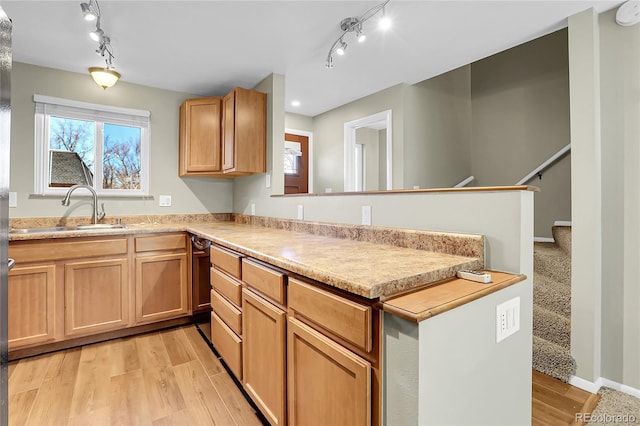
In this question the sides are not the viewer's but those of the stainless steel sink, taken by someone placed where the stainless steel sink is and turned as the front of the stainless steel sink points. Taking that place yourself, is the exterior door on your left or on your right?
on your left

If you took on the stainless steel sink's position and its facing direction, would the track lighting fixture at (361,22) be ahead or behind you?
ahead

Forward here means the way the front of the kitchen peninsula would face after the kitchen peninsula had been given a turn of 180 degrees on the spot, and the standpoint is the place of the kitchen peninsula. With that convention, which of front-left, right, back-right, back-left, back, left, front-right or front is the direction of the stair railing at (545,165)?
front

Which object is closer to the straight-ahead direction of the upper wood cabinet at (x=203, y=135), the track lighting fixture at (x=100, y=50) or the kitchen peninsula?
the kitchen peninsula

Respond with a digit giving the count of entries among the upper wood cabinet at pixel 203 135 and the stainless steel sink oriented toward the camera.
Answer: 2

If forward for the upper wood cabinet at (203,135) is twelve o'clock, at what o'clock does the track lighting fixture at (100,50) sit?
The track lighting fixture is roughly at 2 o'clock from the upper wood cabinet.

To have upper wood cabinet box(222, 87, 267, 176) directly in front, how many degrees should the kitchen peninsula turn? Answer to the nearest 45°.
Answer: approximately 135° to its right

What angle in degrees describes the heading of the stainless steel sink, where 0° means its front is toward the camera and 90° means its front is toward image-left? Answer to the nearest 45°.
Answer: approximately 0°

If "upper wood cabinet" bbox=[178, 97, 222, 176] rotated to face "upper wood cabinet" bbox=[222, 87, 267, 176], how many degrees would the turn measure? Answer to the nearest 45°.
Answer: approximately 45° to its left

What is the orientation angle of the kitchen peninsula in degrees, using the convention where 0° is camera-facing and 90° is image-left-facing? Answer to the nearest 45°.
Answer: approximately 45°
